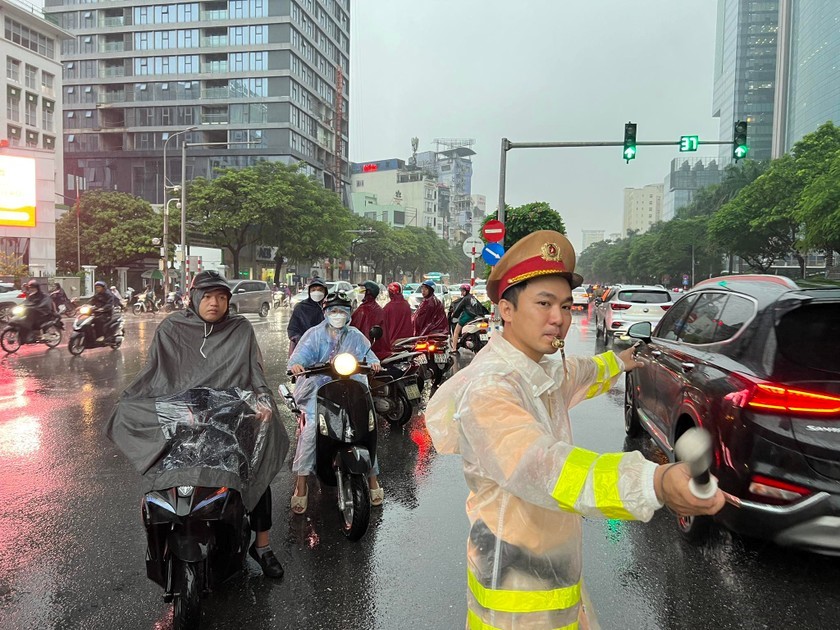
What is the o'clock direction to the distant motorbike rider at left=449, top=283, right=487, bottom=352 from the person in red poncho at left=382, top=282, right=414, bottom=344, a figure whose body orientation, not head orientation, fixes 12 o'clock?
The distant motorbike rider is roughly at 2 o'clock from the person in red poncho.

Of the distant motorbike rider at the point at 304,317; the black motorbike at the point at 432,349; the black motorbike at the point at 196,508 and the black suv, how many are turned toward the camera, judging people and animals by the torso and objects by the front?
2

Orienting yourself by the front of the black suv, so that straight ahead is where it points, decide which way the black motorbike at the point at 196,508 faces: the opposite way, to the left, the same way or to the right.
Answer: the opposite way

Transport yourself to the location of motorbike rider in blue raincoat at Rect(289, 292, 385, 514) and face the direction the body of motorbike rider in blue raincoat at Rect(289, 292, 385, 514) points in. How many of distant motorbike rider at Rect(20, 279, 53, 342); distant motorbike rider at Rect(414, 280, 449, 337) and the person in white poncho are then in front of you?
1

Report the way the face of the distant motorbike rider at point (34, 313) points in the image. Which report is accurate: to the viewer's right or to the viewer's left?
to the viewer's left

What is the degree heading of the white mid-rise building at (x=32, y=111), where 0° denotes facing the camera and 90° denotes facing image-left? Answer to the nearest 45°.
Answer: approximately 315°

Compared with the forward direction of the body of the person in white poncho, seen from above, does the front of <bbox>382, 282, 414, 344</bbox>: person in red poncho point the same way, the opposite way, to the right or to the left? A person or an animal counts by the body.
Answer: the opposite way

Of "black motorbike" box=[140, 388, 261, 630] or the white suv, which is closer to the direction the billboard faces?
the white suv

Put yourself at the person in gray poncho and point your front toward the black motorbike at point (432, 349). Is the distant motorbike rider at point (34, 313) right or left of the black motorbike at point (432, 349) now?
left

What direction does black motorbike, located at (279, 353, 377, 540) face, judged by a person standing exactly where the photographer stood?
facing the viewer

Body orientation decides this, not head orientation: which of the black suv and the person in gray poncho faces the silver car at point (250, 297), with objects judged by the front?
the black suv

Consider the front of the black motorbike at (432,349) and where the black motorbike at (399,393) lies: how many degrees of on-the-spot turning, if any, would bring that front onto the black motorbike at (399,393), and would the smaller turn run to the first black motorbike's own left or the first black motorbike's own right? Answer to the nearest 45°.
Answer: approximately 135° to the first black motorbike's own left

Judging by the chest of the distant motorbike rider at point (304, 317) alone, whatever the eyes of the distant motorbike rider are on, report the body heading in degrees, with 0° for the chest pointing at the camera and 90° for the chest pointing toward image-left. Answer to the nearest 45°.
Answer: approximately 0°

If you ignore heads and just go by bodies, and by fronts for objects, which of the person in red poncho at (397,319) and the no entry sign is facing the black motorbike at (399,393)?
the no entry sign
